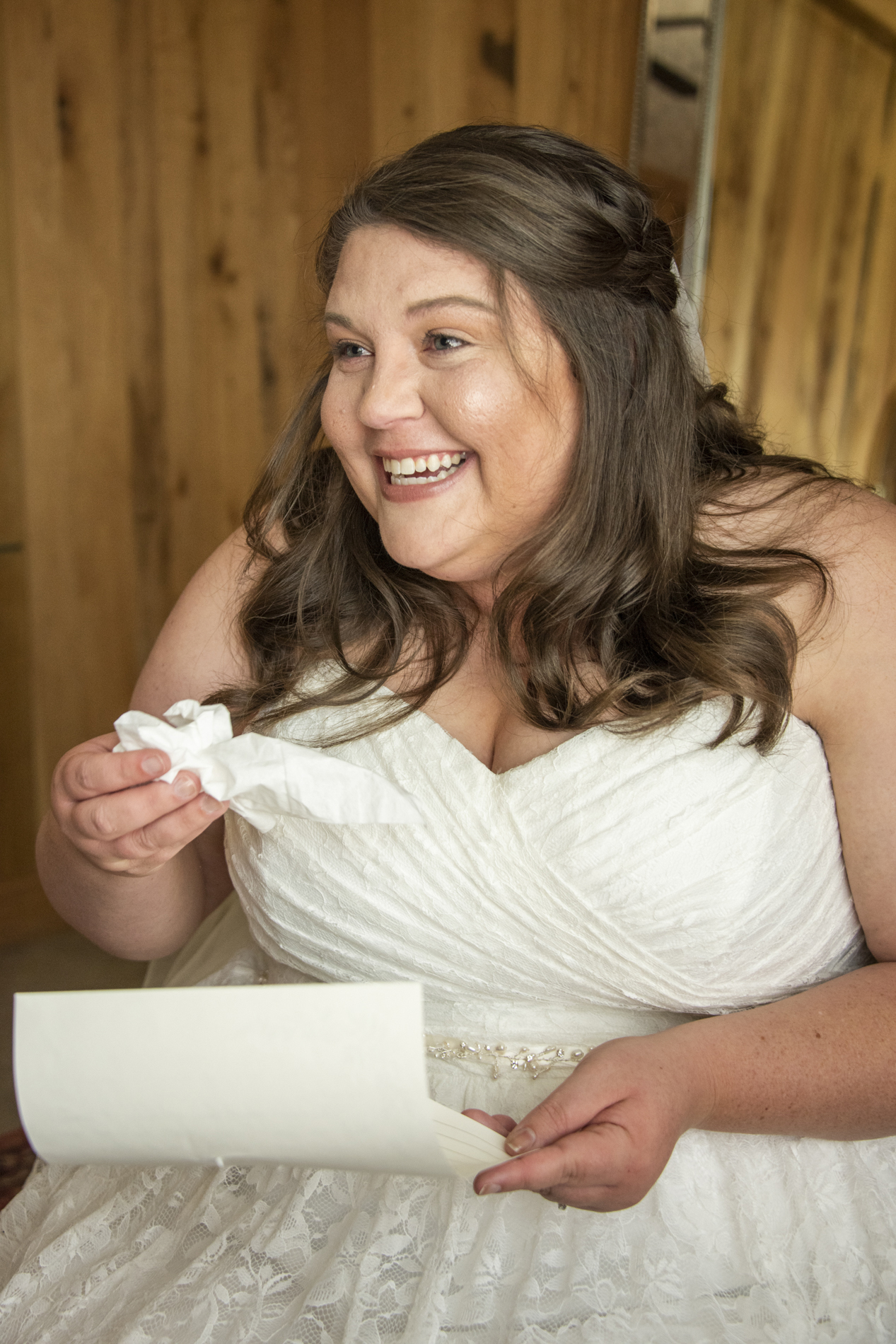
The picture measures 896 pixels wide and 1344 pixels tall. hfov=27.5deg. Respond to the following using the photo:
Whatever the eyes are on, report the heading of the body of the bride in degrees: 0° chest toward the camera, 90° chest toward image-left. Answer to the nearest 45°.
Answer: approximately 45°

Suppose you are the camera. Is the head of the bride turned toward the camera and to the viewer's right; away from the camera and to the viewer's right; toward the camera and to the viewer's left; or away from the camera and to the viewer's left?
toward the camera and to the viewer's left
